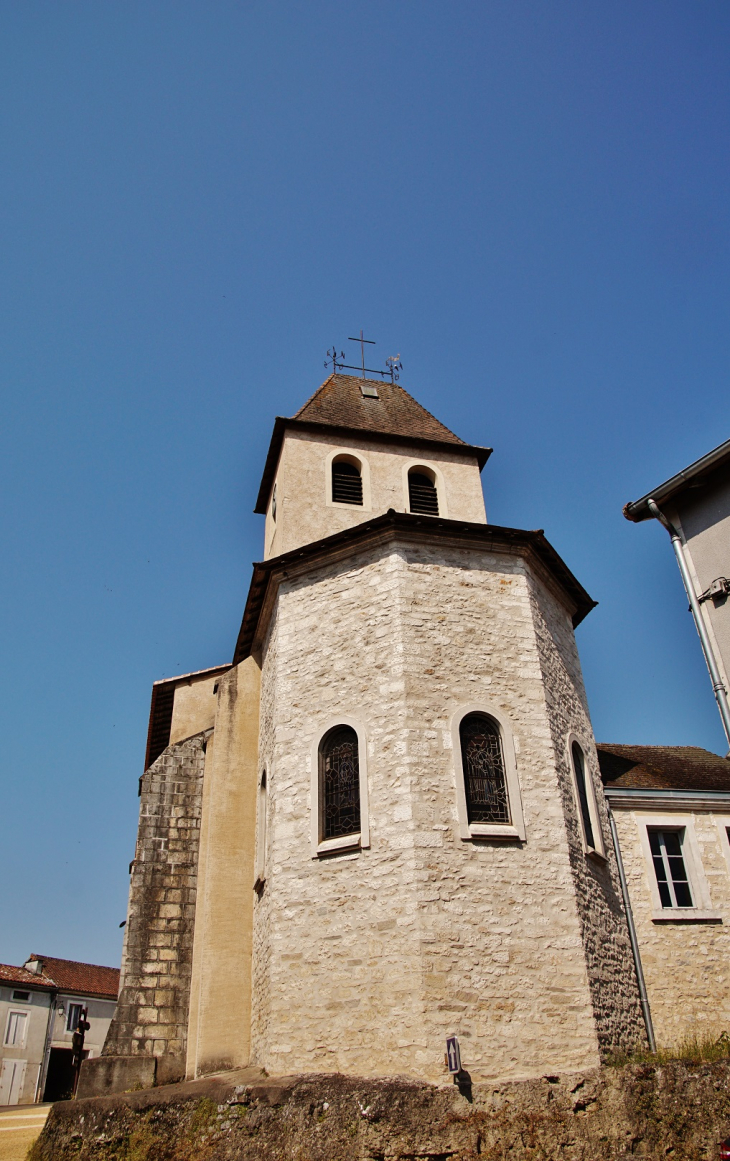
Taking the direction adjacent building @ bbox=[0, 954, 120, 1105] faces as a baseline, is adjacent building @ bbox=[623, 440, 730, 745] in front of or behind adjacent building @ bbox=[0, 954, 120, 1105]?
in front

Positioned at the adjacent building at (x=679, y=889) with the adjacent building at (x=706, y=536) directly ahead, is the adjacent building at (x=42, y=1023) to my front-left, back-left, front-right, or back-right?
back-right

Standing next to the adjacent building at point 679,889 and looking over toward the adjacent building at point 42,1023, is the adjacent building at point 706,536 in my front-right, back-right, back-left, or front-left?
back-left

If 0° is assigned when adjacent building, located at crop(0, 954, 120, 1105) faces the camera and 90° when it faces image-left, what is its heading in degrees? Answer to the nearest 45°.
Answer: approximately 0°

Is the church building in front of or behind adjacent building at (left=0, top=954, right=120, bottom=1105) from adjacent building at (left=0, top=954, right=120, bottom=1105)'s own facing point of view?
in front

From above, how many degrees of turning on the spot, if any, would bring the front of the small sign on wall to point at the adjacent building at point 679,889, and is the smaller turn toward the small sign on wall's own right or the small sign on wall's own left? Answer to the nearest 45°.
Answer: approximately 135° to the small sign on wall's own left

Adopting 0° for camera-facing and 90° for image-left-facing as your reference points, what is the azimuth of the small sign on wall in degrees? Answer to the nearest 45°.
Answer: approximately 0°
